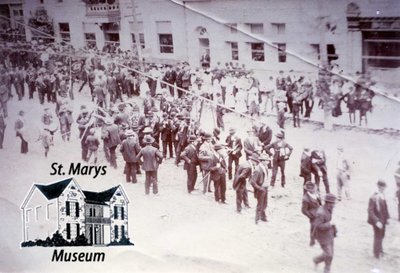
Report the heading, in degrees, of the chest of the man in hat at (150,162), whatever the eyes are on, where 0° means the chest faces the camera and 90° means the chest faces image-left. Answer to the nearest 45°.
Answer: approximately 180°

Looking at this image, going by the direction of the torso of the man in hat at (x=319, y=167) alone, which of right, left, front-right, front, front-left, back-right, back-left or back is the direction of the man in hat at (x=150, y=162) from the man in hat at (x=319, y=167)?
front-right

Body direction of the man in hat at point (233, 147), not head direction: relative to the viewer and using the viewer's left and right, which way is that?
facing the viewer and to the left of the viewer

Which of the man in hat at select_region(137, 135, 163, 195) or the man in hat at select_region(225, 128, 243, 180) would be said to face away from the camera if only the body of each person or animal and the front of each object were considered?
the man in hat at select_region(137, 135, 163, 195)

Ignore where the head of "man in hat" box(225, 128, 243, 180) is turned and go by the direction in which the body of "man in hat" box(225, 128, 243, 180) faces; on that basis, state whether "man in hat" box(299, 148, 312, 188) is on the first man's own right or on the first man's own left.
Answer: on the first man's own left

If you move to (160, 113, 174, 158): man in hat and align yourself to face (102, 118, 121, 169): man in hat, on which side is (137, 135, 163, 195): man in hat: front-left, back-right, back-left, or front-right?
front-left
